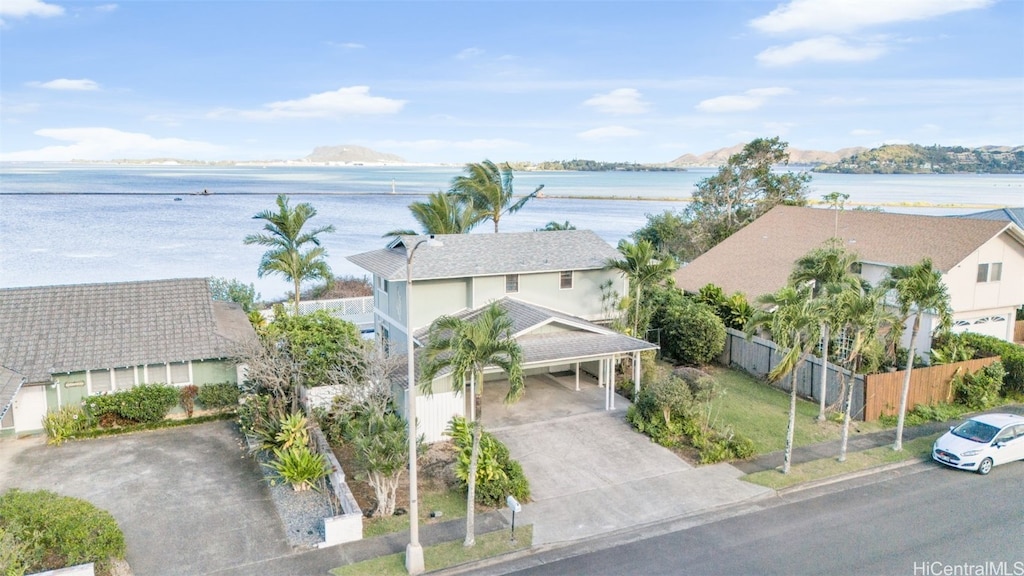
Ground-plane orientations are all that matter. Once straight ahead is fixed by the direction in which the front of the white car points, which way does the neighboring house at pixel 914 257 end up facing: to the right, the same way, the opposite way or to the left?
to the left

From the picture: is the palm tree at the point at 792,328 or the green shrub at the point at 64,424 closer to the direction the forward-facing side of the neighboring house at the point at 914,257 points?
the palm tree

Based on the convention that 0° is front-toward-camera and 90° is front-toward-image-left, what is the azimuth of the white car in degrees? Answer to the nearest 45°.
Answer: approximately 45°

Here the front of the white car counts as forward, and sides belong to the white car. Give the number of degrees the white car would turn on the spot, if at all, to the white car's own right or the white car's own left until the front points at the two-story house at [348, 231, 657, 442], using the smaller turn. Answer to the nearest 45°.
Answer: approximately 45° to the white car's own right

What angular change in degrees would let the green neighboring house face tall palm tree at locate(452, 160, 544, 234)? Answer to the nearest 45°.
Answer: approximately 135° to its left

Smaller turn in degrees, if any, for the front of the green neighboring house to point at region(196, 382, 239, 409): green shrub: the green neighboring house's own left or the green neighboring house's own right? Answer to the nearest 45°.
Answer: approximately 45° to the green neighboring house's own left

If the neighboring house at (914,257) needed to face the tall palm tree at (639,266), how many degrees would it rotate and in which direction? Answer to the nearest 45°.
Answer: approximately 90° to its right

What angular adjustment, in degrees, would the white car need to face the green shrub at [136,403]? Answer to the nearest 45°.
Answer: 0° — it already faces it

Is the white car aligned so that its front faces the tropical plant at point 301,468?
yes

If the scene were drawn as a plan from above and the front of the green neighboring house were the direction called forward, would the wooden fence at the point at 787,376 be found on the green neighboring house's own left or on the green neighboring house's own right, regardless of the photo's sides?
on the green neighboring house's own left

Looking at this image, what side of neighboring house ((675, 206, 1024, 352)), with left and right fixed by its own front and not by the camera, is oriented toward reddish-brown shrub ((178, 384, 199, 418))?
right

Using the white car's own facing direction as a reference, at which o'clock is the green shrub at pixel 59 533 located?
The green shrub is roughly at 12 o'clock from the white car.

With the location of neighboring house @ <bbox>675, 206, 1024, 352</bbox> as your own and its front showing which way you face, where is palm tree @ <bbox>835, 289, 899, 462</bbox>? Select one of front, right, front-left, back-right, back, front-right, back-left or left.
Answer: front-right

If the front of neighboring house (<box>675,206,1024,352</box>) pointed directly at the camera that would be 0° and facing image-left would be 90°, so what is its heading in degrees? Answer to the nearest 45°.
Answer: approximately 315°
